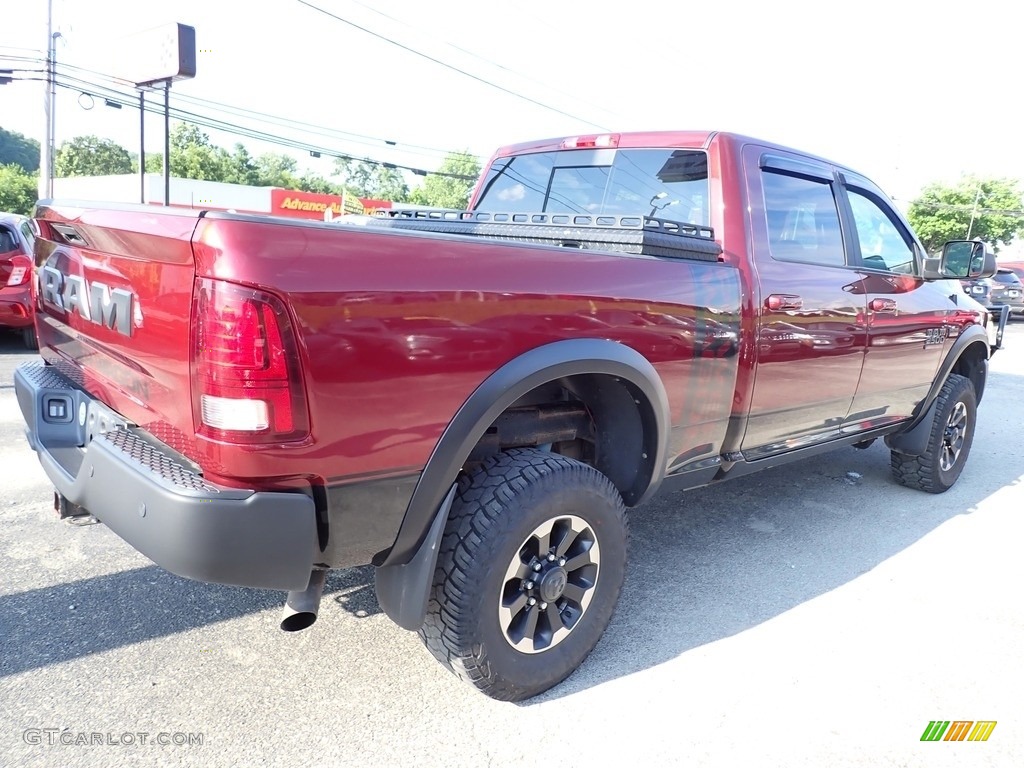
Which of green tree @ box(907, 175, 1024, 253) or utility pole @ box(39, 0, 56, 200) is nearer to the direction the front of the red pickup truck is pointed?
the green tree

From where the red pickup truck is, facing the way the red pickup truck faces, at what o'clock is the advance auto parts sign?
The advance auto parts sign is roughly at 10 o'clock from the red pickup truck.

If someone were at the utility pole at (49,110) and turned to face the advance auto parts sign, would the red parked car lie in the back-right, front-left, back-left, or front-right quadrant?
back-right

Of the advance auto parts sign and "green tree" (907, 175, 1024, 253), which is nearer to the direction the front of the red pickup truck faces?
the green tree

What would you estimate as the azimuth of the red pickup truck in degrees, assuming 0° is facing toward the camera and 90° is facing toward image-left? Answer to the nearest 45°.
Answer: approximately 225°

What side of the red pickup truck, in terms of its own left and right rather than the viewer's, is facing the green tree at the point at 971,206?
front

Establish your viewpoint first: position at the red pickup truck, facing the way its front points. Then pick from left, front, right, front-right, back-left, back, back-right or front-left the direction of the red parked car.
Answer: left

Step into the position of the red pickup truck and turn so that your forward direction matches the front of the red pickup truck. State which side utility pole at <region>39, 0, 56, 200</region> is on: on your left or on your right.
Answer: on your left
